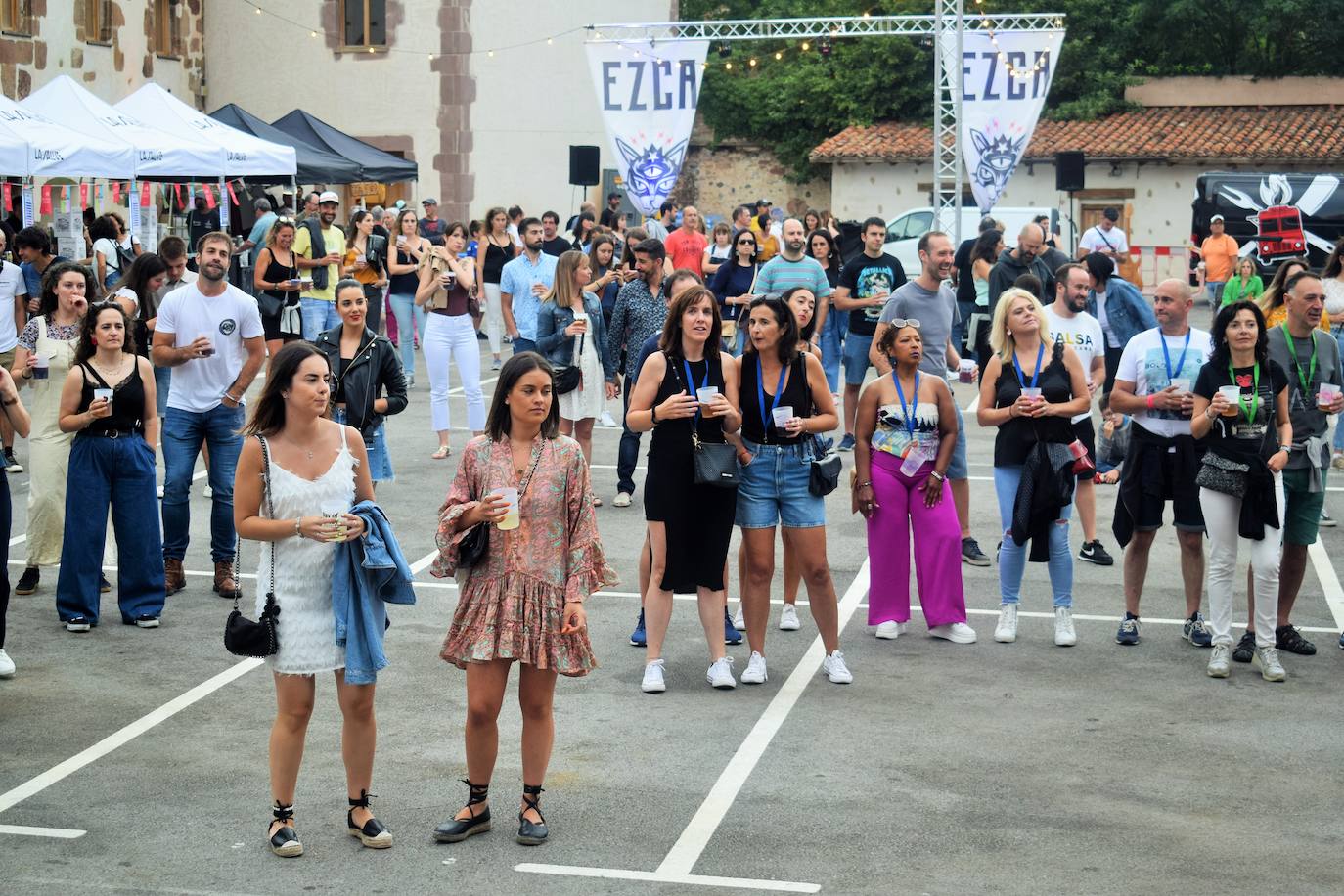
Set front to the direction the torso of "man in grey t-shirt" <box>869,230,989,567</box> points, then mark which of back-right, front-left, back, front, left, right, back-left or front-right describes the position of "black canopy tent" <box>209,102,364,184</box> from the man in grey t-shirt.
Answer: back

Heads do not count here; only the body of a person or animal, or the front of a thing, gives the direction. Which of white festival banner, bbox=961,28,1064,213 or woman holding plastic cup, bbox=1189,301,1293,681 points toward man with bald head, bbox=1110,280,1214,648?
the white festival banner

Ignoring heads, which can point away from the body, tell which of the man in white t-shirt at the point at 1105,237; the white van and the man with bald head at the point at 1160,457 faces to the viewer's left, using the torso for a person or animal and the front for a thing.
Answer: the white van

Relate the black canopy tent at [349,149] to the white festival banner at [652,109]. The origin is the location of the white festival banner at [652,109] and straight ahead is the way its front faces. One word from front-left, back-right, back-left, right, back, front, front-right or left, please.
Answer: back-right

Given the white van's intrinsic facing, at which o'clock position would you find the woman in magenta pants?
The woman in magenta pants is roughly at 9 o'clock from the white van.

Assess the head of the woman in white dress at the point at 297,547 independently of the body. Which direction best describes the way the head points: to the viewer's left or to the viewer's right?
to the viewer's right

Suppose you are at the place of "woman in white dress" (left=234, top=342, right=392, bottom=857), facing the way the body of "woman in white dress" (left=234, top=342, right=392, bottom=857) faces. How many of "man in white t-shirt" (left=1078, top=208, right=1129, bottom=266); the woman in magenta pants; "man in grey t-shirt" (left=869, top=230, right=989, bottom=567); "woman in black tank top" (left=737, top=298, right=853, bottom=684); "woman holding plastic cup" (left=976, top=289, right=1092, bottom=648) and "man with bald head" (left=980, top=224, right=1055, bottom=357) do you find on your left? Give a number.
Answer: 6

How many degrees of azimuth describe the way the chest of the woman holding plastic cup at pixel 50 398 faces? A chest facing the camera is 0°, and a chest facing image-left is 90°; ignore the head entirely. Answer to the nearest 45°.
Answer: approximately 315°

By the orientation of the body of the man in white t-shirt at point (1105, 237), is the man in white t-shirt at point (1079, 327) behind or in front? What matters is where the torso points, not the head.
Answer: in front

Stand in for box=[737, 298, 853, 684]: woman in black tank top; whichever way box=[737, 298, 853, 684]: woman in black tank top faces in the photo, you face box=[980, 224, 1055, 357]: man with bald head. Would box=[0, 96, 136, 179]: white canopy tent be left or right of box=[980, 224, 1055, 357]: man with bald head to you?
left

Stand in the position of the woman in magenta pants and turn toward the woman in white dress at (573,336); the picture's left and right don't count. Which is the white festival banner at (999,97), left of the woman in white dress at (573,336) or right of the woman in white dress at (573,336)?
right
